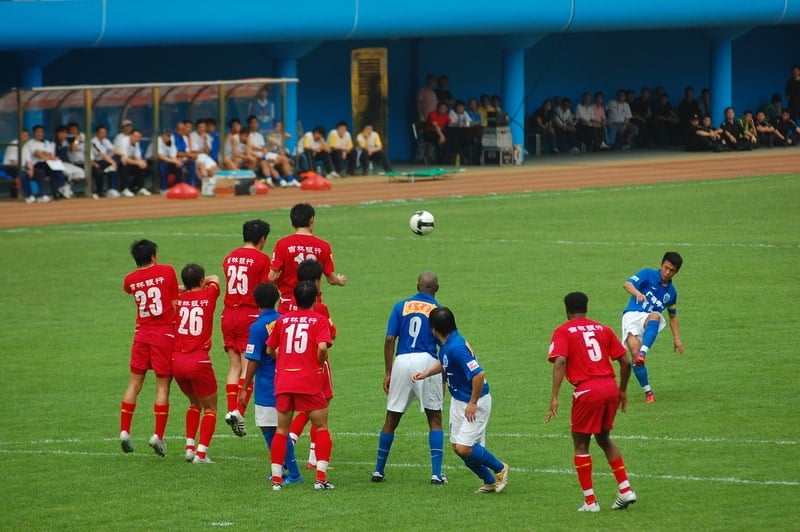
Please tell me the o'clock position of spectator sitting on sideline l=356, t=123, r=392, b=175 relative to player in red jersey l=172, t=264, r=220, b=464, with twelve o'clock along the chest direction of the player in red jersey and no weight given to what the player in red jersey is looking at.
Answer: The spectator sitting on sideline is roughly at 11 o'clock from the player in red jersey.

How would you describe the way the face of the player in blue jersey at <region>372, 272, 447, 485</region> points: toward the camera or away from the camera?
away from the camera

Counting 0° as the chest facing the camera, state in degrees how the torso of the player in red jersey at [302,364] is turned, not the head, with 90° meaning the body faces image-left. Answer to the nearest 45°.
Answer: approximately 180°

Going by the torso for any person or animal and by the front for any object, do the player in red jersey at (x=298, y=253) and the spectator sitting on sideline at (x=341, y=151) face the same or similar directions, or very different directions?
very different directions

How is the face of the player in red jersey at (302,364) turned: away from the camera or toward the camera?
away from the camera

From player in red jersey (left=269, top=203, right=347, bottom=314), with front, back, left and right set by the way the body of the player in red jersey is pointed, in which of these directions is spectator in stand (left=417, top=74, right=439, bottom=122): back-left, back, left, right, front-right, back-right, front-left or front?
front

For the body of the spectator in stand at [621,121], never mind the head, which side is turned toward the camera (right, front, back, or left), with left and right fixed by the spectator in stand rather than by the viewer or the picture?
front

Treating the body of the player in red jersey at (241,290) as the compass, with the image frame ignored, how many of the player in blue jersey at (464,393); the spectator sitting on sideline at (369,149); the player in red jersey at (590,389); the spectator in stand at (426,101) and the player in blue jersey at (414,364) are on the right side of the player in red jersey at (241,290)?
3

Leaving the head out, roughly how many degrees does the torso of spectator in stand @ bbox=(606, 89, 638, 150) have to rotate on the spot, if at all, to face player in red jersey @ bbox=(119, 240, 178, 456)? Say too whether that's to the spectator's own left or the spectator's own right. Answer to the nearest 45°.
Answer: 0° — they already face them

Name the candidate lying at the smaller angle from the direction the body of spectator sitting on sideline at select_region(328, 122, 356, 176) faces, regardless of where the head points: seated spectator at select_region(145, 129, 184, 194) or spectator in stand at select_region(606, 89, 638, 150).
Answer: the seated spectator

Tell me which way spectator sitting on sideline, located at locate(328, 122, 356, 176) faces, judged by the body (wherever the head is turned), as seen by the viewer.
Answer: toward the camera

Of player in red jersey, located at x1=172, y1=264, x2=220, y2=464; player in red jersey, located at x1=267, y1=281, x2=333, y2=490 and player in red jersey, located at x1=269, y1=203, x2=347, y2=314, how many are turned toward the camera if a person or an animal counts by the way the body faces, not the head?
0

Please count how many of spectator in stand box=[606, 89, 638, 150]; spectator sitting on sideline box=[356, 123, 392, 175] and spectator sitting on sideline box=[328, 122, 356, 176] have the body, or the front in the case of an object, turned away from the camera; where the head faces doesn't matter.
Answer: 0

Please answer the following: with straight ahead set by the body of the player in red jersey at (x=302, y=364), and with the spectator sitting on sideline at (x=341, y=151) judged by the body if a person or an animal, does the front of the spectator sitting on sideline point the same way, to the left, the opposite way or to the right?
the opposite way

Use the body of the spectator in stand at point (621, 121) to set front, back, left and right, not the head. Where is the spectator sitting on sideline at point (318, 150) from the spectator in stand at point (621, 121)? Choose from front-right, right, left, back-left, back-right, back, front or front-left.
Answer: front-right

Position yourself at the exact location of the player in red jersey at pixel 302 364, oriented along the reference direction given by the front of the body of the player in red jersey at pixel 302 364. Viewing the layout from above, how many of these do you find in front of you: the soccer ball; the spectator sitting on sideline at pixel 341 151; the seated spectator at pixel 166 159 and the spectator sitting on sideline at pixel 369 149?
4

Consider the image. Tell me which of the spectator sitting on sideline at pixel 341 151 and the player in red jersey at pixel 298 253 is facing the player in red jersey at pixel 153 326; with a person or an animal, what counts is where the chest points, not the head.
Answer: the spectator sitting on sideline

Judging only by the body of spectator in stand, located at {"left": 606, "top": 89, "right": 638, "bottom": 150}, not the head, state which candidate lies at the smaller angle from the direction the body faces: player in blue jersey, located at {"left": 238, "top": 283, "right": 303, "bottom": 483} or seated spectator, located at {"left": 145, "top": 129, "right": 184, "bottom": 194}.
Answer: the player in blue jersey

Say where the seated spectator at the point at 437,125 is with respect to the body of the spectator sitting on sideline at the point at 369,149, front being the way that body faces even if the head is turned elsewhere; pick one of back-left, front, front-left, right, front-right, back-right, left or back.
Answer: back-left
